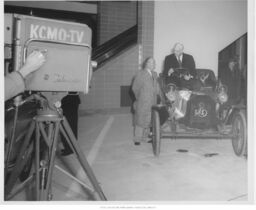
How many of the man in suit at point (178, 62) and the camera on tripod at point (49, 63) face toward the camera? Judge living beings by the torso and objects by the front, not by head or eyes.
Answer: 1

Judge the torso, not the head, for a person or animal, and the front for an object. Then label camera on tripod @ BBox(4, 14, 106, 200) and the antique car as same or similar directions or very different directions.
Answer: very different directions

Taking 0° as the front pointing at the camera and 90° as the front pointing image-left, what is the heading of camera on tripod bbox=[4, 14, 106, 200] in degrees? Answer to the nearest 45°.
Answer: approximately 225°

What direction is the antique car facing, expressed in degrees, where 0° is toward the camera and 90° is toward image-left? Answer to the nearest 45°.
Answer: approximately 0°

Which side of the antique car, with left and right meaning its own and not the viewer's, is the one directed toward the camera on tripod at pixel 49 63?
front

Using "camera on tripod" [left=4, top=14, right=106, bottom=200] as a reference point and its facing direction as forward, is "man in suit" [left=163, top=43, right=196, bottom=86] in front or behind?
in front

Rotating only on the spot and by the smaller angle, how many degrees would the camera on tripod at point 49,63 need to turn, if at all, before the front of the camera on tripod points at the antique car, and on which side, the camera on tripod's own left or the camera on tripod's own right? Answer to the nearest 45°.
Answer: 0° — it already faces it
